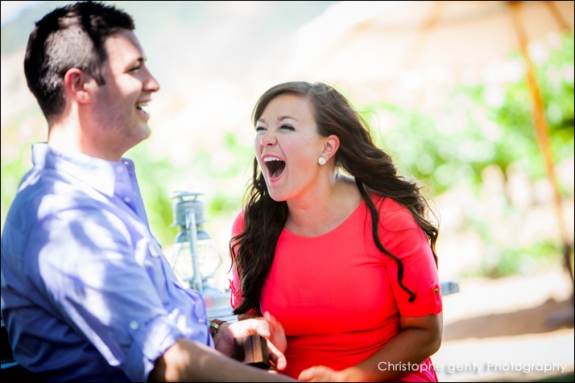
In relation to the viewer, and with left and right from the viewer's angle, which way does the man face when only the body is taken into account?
facing to the right of the viewer

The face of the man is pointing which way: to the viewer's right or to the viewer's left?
to the viewer's right

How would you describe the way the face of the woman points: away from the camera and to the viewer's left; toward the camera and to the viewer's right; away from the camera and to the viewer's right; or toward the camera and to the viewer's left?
toward the camera and to the viewer's left

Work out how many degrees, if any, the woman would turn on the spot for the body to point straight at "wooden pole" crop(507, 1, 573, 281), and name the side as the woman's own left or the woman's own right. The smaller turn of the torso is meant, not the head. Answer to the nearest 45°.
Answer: approximately 180°

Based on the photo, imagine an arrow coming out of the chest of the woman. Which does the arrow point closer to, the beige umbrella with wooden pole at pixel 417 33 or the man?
the man

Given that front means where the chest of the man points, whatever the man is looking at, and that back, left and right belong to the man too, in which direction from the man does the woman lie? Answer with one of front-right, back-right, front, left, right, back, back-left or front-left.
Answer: front-left

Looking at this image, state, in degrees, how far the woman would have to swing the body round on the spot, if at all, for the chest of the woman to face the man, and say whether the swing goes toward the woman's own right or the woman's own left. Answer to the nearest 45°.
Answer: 0° — they already face them

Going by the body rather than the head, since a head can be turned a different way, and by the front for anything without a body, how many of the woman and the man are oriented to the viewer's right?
1

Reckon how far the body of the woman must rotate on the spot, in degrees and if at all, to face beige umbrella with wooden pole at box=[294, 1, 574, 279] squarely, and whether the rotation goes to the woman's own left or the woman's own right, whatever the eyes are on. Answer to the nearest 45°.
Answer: approximately 135° to the woman's own right

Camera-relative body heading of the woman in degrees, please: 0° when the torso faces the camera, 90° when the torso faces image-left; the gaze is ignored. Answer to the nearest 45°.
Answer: approximately 45°
